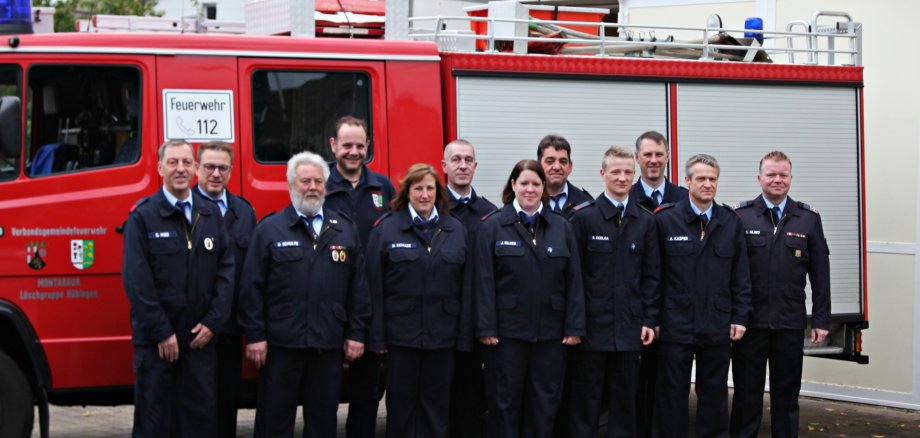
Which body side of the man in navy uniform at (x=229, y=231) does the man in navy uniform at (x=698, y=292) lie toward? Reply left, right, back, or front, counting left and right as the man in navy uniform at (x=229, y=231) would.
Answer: left

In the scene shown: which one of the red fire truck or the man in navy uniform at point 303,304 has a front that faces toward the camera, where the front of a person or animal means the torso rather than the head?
the man in navy uniform

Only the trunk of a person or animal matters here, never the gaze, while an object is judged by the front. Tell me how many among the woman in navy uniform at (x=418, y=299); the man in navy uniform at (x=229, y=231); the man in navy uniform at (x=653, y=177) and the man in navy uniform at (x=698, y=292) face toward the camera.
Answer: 4

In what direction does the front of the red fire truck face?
to the viewer's left

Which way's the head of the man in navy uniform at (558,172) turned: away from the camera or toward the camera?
toward the camera

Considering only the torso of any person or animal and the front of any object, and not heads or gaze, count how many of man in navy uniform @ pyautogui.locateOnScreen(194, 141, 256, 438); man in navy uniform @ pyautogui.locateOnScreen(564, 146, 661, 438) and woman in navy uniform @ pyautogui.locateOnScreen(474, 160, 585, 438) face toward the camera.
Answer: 3

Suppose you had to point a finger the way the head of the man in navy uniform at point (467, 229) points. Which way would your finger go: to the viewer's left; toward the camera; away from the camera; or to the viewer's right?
toward the camera

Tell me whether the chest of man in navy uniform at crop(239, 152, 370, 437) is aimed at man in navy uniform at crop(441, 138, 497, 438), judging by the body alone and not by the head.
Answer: no

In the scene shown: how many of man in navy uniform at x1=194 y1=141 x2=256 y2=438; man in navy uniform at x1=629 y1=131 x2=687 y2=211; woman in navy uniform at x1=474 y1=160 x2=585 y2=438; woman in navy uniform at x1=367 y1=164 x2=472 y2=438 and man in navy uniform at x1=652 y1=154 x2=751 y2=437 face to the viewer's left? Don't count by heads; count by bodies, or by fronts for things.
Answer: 0

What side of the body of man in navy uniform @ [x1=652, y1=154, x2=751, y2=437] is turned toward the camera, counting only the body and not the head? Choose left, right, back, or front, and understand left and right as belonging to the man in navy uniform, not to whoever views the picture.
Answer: front

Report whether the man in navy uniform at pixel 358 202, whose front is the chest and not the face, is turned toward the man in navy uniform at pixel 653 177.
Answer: no

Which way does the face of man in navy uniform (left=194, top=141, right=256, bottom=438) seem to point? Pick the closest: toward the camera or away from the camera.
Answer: toward the camera

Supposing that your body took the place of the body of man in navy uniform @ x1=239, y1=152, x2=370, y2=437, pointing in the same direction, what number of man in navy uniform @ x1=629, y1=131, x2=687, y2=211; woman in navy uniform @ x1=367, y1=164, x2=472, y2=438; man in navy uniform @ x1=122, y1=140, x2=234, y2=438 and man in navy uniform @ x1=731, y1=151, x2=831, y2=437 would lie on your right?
1

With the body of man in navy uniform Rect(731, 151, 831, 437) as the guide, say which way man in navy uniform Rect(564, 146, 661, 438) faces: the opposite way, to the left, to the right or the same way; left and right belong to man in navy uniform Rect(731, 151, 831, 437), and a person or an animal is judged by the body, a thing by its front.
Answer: the same way

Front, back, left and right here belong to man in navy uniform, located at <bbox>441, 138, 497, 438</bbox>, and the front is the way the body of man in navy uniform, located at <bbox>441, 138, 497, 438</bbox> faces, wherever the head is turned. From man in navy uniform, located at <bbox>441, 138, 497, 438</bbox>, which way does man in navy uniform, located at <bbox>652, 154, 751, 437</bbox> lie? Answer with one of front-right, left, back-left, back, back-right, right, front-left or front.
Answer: left

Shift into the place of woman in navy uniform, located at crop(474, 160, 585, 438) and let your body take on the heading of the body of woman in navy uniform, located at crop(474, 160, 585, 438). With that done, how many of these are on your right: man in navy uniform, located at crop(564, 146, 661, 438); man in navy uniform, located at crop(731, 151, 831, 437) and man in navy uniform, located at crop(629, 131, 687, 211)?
0

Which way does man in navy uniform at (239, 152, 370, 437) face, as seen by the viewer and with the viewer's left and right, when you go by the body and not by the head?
facing the viewer

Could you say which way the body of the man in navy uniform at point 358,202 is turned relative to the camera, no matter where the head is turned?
toward the camera

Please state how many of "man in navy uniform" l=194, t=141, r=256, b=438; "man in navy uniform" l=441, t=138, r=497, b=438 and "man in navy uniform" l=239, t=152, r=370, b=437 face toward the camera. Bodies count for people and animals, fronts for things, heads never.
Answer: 3
